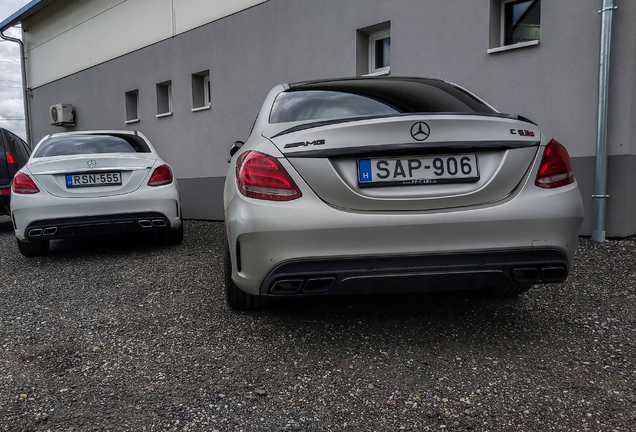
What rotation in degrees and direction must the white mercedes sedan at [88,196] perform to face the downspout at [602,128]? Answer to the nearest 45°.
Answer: approximately 135° to its right

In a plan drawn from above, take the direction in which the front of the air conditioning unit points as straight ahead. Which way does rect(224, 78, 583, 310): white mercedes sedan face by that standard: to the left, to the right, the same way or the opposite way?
the opposite way

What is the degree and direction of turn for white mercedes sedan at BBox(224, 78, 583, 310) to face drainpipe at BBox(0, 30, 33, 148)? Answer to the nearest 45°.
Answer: approximately 45° to its left

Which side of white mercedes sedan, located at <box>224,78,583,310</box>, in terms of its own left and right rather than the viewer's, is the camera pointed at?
back

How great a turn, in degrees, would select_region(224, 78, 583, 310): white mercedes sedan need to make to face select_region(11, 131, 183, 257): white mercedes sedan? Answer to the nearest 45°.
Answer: approximately 45° to its left

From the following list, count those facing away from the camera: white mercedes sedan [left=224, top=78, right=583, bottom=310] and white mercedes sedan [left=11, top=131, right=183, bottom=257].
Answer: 2

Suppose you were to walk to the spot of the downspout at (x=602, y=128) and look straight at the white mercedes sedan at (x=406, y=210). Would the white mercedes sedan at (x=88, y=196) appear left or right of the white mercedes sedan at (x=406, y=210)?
right

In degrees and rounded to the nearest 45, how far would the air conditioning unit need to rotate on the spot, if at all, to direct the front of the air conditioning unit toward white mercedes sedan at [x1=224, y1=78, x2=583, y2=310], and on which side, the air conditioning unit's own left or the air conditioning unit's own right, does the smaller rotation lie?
approximately 45° to the air conditioning unit's own left

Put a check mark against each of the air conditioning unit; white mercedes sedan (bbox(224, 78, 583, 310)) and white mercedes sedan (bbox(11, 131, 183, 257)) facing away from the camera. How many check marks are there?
2

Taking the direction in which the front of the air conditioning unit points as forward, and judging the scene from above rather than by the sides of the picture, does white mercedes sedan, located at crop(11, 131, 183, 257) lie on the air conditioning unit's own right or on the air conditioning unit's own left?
on the air conditioning unit's own left

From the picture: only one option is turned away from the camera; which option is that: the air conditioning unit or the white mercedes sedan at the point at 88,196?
the white mercedes sedan

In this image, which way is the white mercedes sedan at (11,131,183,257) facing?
away from the camera

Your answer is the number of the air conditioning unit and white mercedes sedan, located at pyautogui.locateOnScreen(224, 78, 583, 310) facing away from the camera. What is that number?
1

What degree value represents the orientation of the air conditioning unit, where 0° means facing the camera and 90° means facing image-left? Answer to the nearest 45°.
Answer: approximately 45°

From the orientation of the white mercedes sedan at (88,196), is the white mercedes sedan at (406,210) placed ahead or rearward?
rearward

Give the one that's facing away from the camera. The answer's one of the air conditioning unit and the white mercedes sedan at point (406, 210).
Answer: the white mercedes sedan
